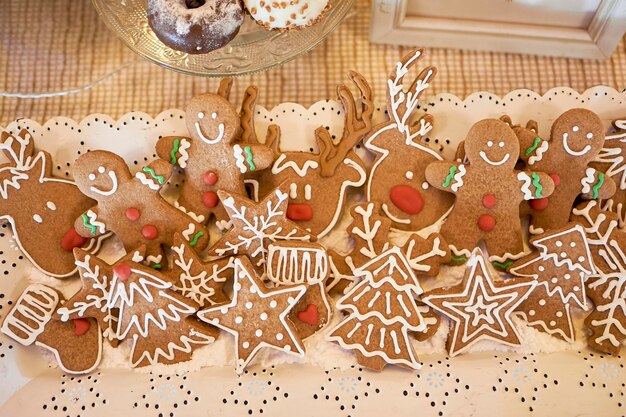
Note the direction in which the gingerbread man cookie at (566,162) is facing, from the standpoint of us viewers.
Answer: facing the viewer

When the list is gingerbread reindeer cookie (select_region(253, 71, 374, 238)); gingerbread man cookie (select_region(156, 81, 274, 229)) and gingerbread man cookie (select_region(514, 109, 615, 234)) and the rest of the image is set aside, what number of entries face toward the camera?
3

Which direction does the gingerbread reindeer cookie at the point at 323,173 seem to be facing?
toward the camera

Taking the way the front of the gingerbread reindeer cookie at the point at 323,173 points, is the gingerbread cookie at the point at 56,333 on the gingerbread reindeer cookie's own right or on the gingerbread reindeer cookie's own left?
on the gingerbread reindeer cookie's own right

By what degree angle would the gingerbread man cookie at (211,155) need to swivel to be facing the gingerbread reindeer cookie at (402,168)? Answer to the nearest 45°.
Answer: approximately 90° to its left

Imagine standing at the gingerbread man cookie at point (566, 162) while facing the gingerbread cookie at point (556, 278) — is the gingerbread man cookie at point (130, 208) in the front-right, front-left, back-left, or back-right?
front-right

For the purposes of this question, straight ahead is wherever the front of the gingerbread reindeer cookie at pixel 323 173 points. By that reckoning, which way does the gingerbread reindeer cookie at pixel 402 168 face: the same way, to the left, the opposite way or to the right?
the same way

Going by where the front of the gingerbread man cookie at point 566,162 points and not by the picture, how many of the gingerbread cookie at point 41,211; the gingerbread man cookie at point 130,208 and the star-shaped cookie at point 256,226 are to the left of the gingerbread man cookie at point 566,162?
0

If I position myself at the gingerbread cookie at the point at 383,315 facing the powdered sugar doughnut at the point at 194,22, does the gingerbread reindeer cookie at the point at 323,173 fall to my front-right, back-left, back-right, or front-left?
front-right

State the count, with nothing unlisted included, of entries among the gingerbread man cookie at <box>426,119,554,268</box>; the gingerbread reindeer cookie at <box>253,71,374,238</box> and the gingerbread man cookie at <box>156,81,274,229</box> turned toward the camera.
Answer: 3

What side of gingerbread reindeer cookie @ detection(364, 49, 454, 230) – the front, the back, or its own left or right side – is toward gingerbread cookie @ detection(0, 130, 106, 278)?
right

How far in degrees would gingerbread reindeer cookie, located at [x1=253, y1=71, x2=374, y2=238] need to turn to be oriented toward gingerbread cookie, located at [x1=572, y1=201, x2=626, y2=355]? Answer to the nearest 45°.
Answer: approximately 90° to its left
